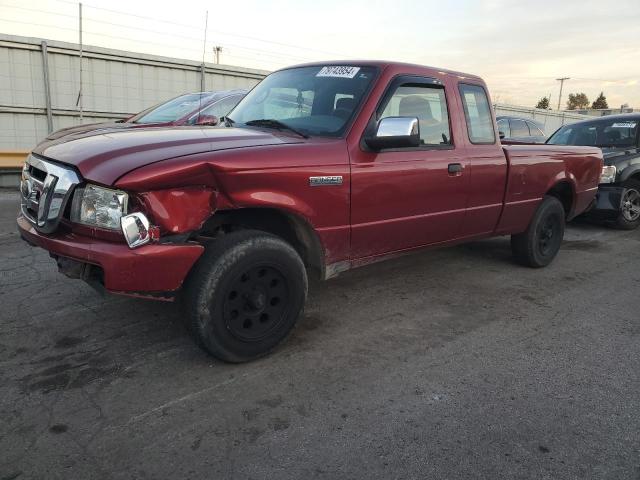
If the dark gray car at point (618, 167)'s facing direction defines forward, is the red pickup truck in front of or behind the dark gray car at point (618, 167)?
in front

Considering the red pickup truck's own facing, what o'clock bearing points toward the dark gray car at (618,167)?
The dark gray car is roughly at 6 o'clock from the red pickup truck.

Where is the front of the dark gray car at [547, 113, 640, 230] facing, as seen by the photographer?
facing the viewer and to the left of the viewer

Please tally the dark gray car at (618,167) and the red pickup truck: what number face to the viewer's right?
0
